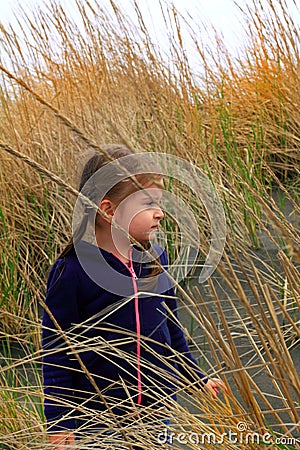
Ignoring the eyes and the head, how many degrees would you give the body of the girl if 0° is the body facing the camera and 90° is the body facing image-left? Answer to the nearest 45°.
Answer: approximately 315°

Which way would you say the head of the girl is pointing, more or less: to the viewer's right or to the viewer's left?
to the viewer's right
